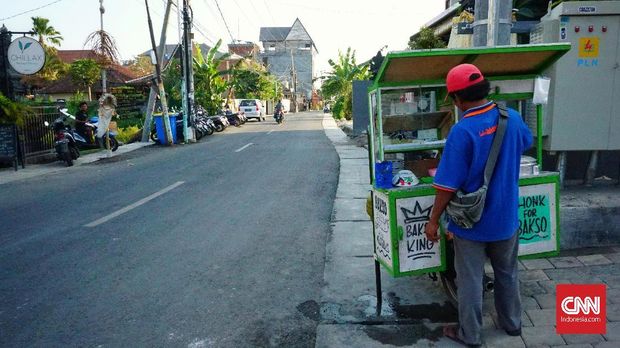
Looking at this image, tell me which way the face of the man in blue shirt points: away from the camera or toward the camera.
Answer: away from the camera

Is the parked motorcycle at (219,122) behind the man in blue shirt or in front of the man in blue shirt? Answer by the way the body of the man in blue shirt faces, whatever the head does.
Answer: in front

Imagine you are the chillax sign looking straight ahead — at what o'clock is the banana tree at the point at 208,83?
The banana tree is roughly at 7 o'clock from the chillax sign.

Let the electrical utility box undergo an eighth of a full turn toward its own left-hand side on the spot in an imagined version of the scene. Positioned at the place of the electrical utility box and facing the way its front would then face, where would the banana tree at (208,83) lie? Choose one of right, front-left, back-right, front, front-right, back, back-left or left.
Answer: back

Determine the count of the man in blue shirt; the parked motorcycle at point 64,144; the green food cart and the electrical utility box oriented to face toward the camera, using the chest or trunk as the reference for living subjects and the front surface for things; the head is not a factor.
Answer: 2

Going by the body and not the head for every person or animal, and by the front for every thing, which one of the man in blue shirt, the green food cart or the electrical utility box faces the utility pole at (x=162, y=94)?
the man in blue shirt

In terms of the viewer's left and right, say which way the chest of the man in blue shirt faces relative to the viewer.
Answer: facing away from the viewer and to the left of the viewer

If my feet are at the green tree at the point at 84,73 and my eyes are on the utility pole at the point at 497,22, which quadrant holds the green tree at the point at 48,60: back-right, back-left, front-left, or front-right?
back-right

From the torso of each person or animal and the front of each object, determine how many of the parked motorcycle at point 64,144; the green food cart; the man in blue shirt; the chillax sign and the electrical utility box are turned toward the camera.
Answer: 3
